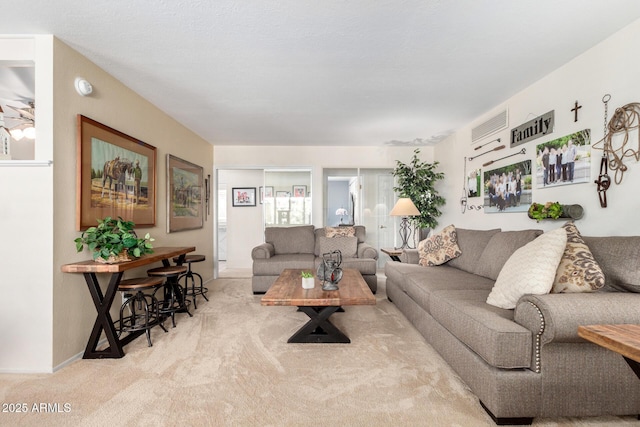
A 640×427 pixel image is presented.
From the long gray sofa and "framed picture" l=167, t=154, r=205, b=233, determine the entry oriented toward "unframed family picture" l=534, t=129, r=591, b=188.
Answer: "framed picture" l=167, t=154, r=205, b=233

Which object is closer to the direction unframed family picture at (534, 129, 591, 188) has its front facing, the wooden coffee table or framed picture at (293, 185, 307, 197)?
the wooden coffee table

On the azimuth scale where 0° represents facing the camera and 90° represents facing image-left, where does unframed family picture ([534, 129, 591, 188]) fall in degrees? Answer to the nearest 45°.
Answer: approximately 45°

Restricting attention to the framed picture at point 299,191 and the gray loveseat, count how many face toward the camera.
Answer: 2

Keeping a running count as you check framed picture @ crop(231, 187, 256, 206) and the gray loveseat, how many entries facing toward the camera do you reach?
2

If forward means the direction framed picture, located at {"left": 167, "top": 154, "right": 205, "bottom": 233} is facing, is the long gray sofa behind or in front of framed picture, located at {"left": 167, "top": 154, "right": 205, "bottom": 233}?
in front

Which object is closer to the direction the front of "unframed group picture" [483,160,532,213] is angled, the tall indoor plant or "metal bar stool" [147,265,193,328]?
the metal bar stool

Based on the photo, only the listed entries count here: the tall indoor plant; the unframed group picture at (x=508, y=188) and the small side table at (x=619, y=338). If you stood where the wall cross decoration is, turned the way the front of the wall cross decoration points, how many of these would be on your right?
2

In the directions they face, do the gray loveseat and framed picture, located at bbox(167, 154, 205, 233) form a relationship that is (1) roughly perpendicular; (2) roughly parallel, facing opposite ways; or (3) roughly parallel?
roughly perpendicular

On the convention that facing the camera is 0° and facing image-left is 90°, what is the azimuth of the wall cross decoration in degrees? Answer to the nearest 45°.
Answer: approximately 45°

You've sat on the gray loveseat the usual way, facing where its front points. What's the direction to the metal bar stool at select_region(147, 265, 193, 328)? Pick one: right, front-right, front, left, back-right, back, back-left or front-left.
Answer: front-right

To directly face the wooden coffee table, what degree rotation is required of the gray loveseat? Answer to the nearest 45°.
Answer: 0° — it already faces it

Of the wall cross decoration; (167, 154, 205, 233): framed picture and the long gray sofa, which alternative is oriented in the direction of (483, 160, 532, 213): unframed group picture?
(167, 154, 205, 233): framed picture

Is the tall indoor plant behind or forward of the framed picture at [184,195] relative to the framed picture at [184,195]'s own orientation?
forward
